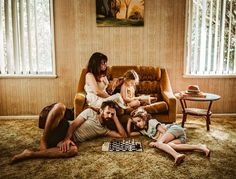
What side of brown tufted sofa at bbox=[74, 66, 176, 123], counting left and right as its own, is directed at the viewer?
front

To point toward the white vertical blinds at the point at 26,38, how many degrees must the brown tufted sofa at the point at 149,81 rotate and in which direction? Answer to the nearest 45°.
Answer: approximately 90° to its right

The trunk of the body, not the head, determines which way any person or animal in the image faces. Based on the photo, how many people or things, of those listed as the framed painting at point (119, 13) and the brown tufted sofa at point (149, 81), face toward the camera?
2

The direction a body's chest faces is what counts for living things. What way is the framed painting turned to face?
toward the camera

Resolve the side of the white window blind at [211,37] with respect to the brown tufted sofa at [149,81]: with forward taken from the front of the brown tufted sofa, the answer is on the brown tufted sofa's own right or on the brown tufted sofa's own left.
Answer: on the brown tufted sofa's own left

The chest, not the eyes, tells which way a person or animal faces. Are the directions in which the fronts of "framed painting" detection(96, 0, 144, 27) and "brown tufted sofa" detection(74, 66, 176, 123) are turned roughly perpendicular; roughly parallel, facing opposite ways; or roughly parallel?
roughly parallel

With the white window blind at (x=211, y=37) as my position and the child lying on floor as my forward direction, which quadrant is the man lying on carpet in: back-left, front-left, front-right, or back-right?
front-right

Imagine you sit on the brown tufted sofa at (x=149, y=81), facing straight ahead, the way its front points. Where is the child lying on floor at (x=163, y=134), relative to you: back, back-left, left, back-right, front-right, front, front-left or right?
front

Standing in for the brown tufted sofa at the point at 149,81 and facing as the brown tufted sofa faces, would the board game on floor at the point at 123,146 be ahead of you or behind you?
ahead
